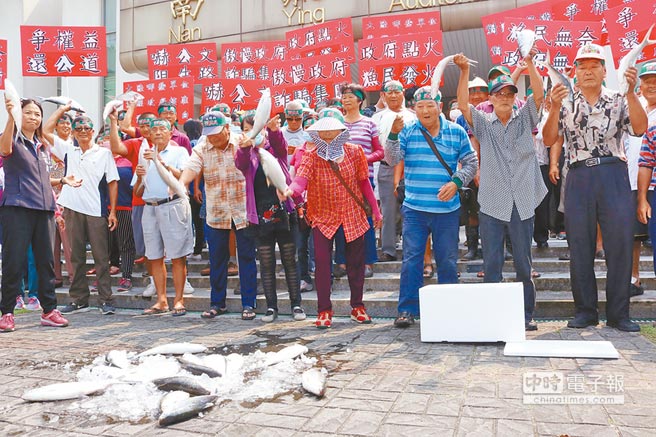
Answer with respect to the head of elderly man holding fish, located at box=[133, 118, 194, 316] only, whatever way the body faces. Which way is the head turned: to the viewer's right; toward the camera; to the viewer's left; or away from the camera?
toward the camera

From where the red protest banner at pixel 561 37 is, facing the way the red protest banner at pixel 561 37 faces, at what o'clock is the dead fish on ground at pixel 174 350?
The dead fish on ground is roughly at 1 o'clock from the red protest banner.

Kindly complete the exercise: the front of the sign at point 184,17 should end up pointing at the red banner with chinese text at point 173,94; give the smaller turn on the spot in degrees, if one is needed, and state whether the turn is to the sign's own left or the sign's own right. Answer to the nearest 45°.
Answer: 0° — it already faces it

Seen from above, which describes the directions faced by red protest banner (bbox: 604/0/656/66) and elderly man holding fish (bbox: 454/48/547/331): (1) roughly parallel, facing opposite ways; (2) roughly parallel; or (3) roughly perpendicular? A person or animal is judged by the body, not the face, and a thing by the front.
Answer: roughly parallel

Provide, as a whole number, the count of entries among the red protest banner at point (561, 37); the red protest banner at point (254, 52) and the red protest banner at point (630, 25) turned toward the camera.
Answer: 3

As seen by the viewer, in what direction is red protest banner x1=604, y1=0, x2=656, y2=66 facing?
toward the camera

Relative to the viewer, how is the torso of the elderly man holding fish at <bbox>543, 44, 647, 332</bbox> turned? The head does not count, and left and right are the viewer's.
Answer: facing the viewer

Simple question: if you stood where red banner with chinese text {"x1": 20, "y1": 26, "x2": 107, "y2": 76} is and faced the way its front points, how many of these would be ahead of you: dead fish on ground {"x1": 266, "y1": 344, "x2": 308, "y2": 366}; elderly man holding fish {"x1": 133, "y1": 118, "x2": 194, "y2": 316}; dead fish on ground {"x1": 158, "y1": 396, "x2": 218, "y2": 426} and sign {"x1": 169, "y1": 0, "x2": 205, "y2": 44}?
3

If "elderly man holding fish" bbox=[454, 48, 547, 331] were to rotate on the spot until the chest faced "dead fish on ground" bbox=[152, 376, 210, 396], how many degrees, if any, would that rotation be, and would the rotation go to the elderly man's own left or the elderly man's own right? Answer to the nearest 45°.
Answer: approximately 45° to the elderly man's own right

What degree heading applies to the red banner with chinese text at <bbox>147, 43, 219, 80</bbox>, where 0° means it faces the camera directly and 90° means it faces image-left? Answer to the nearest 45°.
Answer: approximately 0°

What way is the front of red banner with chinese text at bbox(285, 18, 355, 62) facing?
toward the camera

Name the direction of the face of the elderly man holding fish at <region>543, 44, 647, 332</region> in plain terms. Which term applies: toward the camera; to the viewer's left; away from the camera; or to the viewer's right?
toward the camera

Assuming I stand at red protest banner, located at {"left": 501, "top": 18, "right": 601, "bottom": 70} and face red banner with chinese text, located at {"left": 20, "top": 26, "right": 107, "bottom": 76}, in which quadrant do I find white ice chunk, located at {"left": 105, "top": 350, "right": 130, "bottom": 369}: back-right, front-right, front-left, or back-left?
front-left

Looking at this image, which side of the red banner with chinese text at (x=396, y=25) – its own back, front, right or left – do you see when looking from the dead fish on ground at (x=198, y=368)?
front

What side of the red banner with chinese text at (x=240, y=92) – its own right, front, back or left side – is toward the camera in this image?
front

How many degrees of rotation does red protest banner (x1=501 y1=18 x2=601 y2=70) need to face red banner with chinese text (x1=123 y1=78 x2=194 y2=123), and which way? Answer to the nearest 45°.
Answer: approximately 90° to its right

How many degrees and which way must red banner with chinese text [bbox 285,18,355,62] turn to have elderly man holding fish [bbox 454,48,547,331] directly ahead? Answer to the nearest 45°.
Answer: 0° — it already faces them
